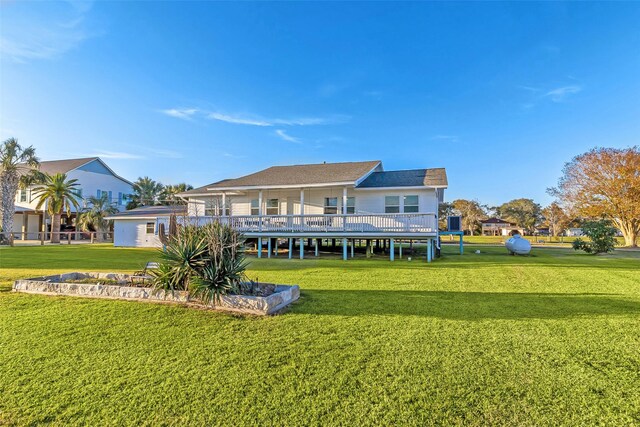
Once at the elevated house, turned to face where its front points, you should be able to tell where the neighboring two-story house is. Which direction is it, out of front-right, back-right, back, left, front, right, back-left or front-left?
back-right

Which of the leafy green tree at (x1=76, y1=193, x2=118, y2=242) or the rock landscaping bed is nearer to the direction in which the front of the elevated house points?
the rock landscaping bed

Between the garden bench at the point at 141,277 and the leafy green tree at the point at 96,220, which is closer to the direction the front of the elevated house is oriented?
the garden bench

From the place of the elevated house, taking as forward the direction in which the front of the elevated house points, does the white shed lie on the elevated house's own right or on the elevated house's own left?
on the elevated house's own right

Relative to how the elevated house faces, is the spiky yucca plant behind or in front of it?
in front

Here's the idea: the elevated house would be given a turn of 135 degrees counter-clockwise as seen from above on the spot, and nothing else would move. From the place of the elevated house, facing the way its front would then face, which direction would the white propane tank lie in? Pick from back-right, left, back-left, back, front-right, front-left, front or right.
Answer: front-right

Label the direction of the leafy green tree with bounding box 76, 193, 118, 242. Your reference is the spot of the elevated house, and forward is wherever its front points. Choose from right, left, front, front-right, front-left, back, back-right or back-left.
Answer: back-right

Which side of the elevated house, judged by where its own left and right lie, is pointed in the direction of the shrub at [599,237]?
left

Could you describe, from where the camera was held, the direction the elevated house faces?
facing the viewer

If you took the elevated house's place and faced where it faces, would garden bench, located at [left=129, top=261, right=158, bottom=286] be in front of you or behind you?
in front
